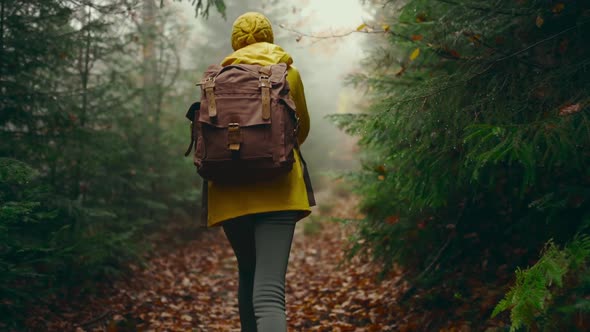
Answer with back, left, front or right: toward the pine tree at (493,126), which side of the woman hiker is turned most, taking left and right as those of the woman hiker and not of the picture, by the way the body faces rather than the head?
right

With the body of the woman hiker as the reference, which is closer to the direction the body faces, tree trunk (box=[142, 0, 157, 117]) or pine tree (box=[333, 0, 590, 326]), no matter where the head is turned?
the tree trunk

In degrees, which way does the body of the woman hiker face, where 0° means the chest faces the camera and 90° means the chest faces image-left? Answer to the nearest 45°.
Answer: approximately 180°

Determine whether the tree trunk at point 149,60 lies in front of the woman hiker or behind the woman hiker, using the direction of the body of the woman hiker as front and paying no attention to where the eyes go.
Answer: in front
